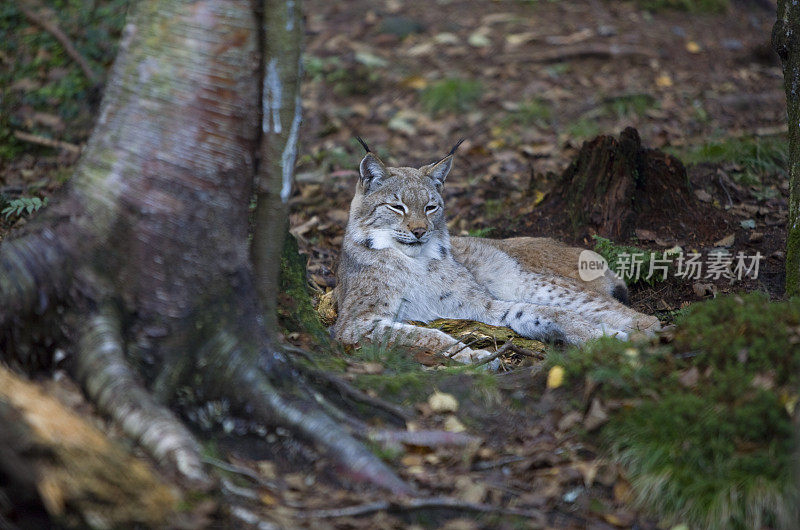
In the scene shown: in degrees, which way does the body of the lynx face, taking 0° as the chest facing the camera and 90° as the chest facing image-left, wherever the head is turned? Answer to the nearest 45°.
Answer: approximately 45°

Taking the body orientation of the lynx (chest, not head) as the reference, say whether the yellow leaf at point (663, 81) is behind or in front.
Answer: behind

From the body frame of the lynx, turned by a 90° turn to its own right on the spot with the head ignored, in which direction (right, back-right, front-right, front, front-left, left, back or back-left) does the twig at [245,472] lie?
back-left

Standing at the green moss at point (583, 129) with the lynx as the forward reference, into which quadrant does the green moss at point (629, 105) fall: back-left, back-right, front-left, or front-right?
back-left

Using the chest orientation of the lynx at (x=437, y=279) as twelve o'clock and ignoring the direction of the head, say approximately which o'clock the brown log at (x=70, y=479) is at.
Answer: The brown log is roughly at 11 o'clock from the lynx.

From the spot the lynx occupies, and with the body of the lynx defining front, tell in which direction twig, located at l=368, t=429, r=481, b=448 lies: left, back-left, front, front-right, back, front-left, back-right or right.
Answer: front-left

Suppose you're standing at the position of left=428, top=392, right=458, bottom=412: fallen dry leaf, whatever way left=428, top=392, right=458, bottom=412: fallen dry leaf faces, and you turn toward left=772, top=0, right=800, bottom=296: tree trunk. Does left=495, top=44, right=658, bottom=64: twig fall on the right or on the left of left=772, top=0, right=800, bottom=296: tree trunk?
left

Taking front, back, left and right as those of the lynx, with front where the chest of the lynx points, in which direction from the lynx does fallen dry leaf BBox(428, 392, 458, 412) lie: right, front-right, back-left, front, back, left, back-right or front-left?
front-left

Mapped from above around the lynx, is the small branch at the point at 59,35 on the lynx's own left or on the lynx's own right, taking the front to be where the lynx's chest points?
on the lynx's own right

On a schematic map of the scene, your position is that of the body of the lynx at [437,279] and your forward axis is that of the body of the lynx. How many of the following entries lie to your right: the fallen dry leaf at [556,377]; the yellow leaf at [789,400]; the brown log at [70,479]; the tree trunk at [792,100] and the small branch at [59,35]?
1

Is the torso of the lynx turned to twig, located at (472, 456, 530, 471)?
no

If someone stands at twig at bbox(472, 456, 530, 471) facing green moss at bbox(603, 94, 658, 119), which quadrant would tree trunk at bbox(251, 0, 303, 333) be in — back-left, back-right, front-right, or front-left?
front-left

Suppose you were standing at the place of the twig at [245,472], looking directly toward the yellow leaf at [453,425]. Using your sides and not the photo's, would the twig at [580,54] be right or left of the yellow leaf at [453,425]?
left

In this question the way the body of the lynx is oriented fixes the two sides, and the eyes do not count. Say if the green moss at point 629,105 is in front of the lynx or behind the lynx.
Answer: behind
